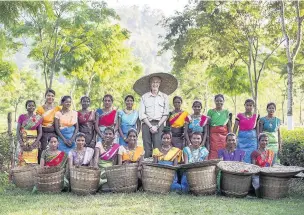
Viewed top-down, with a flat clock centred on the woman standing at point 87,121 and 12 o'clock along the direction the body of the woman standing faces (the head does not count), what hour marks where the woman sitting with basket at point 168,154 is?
The woman sitting with basket is roughly at 10 o'clock from the woman standing.

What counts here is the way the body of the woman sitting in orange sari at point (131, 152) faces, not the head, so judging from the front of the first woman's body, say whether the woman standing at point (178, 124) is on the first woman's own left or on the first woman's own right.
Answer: on the first woman's own left

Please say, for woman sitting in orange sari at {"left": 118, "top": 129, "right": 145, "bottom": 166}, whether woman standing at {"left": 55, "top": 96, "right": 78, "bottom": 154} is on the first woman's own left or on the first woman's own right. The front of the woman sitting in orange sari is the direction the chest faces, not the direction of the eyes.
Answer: on the first woman's own right

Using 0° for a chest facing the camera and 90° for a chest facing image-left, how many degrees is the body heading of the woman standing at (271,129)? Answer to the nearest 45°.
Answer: approximately 0°

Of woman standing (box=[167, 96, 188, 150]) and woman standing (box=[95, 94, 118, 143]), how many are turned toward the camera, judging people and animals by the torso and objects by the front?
2

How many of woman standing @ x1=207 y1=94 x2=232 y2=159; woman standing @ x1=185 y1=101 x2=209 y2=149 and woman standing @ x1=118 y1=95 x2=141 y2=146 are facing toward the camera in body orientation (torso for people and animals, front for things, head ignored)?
3

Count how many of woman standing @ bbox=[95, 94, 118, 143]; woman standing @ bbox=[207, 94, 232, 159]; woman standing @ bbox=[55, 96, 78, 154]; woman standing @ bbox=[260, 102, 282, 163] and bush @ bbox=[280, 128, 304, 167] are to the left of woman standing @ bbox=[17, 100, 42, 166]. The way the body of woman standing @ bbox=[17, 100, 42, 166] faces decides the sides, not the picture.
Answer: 5

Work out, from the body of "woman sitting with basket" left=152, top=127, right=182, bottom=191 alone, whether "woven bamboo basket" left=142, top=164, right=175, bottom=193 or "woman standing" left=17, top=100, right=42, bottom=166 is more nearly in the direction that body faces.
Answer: the woven bamboo basket

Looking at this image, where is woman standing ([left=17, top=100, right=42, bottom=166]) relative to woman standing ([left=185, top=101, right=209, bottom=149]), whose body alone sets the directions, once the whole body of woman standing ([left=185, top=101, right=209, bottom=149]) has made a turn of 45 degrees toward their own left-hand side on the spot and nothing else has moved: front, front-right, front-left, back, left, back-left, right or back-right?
back-right
